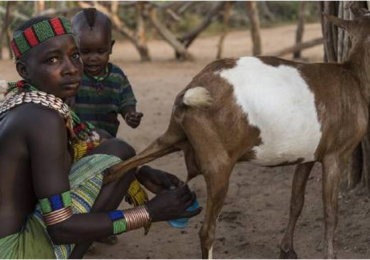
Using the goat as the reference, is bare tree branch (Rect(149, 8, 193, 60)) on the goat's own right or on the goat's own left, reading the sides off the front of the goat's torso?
on the goat's own left

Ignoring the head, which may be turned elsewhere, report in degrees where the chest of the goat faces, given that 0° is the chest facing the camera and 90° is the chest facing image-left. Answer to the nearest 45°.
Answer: approximately 270°

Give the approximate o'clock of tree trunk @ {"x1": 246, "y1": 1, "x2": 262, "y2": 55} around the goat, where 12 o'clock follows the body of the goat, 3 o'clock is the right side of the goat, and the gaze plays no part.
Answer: The tree trunk is roughly at 9 o'clock from the goat.

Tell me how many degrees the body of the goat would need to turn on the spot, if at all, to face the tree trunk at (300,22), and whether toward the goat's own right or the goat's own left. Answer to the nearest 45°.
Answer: approximately 90° to the goat's own left

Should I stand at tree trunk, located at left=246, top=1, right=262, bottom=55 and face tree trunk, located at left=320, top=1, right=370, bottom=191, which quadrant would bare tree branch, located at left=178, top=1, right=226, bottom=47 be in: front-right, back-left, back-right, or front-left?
back-right

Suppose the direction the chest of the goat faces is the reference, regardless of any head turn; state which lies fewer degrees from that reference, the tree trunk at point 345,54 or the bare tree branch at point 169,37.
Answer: the tree trunk

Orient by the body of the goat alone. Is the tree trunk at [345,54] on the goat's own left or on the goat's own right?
on the goat's own left

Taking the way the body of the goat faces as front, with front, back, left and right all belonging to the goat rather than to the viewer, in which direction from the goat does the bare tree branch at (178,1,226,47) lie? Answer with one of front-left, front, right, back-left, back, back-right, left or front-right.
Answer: left
